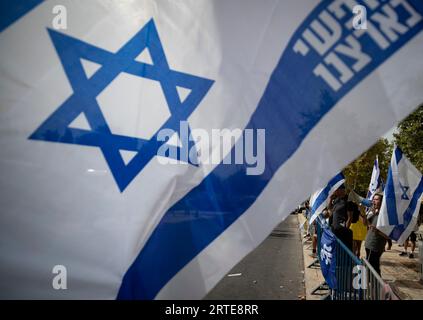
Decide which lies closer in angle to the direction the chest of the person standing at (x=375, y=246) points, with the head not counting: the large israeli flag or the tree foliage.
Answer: the large israeli flag

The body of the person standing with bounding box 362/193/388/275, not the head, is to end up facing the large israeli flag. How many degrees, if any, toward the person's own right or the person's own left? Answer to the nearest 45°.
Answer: approximately 45° to the person's own left

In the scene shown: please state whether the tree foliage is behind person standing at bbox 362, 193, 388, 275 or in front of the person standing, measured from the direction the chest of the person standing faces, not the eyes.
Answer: behind

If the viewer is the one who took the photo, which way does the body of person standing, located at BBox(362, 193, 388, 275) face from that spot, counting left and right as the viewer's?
facing the viewer and to the left of the viewer

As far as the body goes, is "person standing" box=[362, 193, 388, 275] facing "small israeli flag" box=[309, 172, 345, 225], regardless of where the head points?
no
